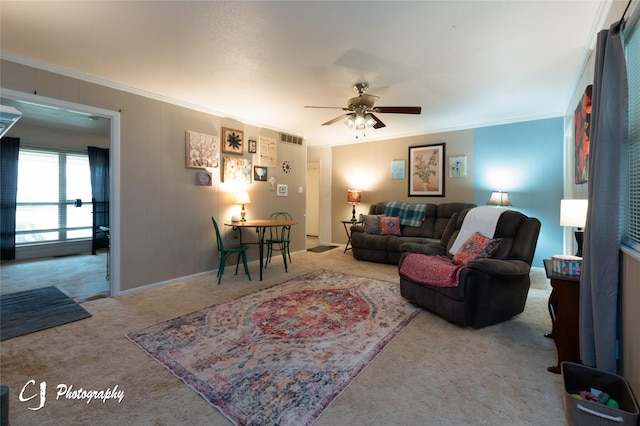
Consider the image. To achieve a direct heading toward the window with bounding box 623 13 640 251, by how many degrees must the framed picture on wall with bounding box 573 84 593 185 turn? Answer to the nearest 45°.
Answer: approximately 90° to its left

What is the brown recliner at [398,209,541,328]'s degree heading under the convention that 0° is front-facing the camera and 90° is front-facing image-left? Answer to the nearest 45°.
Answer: approximately 45°

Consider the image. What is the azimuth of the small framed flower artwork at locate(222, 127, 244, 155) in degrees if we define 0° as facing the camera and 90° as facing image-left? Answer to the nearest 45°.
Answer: approximately 315°

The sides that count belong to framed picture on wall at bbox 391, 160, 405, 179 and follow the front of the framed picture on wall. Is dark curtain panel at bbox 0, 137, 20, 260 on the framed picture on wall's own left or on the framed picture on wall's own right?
on the framed picture on wall's own right

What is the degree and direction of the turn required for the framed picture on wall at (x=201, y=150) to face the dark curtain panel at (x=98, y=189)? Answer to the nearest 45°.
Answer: approximately 180°

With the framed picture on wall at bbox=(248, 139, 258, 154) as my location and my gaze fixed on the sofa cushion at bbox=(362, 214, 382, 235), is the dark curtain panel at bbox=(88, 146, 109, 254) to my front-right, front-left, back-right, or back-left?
back-left

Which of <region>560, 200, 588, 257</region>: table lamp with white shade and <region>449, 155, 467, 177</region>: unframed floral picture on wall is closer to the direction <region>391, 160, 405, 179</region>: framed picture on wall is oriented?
the table lamp with white shade

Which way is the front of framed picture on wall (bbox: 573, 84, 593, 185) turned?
to the viewer's left

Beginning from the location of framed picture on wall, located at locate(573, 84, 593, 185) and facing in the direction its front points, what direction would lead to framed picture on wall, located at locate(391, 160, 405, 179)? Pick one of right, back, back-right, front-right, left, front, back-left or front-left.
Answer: front-right

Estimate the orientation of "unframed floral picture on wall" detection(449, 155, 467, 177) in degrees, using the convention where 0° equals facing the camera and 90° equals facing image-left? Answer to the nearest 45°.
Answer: approximately 0°

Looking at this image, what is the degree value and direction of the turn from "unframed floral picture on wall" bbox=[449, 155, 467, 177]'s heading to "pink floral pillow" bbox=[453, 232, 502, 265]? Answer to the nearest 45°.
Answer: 0° — it already faces it
